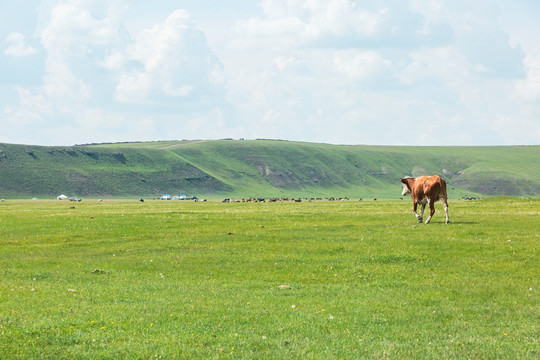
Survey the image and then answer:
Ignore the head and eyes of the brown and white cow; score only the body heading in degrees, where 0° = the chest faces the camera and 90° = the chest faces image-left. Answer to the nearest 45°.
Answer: approximately 135°
